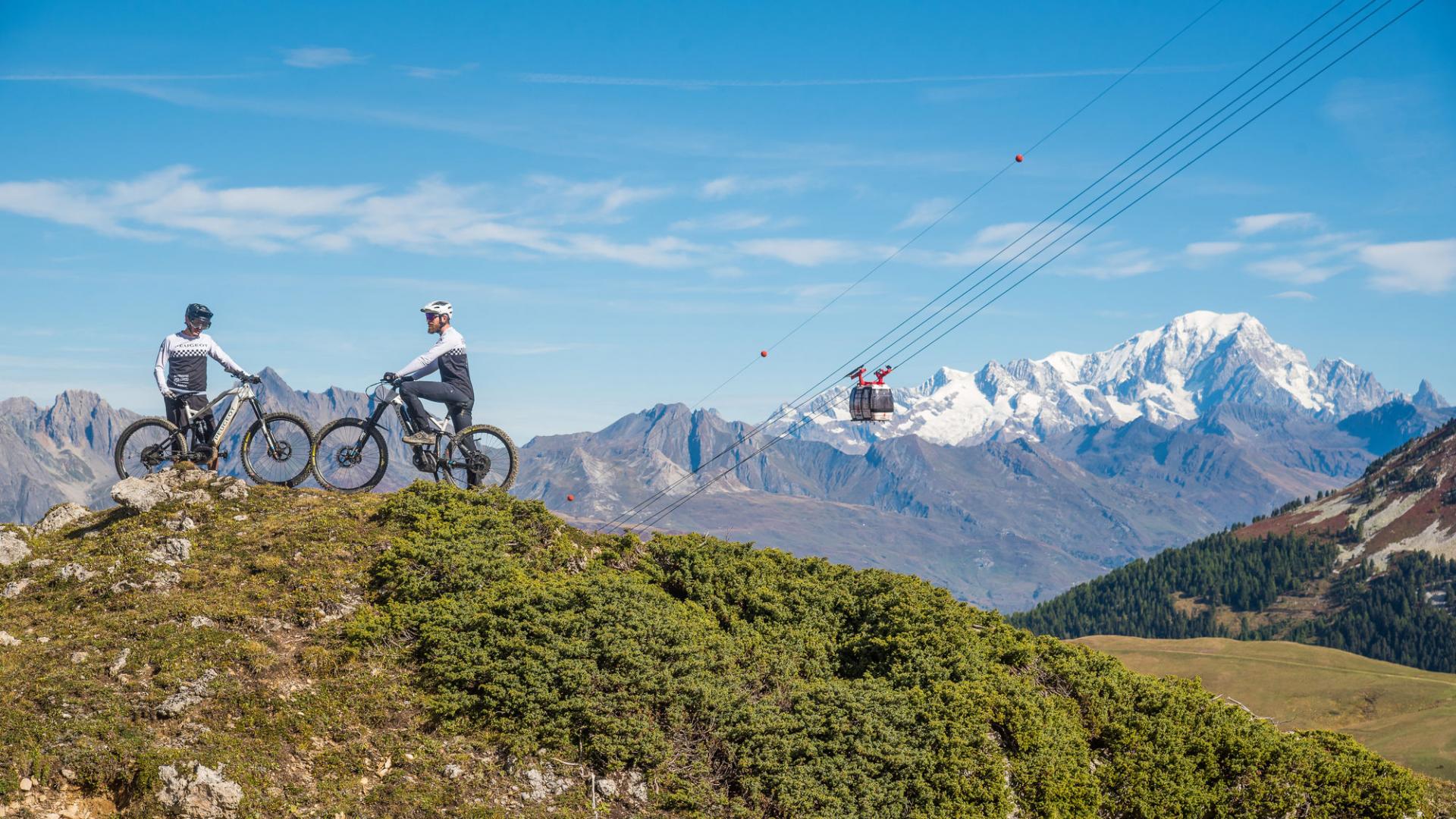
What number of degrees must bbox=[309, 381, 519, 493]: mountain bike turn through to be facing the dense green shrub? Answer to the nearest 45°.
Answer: approximately 135° to its left

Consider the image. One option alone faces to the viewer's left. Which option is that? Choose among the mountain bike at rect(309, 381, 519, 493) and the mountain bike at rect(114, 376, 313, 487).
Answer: the mountain bike at rect(309, 381, 519, 493)

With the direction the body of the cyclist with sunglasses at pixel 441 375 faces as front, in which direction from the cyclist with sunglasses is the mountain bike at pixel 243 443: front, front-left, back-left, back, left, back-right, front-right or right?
front-right

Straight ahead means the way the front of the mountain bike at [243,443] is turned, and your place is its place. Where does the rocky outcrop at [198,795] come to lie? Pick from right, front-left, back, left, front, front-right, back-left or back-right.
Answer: right

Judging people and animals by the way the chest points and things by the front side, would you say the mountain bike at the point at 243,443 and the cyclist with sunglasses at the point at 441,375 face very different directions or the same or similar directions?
very different directions

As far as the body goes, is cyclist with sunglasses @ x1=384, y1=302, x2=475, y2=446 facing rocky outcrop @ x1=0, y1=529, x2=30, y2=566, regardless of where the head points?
yes

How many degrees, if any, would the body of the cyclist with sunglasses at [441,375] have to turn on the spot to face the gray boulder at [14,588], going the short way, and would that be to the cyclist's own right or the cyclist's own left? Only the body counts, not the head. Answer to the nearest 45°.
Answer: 0° — they already face it

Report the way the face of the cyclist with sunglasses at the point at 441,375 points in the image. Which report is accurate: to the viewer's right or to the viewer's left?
to the viewer's left

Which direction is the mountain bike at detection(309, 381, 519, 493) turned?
to the viewer's left

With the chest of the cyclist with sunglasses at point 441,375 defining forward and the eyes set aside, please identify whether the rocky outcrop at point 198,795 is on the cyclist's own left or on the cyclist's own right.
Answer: on the cyclist's own left

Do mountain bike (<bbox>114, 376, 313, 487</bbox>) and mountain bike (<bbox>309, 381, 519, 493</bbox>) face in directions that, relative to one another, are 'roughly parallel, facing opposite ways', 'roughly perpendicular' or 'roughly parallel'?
roughly parallel, facing opposite ways

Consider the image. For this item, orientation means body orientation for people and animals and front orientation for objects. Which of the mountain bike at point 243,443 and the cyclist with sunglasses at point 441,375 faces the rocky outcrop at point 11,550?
the cyclist with sunglasses

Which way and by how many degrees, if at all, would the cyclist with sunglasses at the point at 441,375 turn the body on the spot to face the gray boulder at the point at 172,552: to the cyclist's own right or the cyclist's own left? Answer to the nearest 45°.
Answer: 0° — they already face it

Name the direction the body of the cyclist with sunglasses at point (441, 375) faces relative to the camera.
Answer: to the viewer's left

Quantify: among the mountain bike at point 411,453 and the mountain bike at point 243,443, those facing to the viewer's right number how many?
1

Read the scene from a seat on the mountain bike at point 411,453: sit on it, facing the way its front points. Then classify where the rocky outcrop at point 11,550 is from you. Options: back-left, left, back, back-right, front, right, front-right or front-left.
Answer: front

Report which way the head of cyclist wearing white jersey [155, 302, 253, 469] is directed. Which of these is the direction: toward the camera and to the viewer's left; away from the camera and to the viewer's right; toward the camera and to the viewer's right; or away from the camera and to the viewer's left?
toward the camera and to the viewer's right

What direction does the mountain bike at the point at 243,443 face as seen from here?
to the viewer's right
